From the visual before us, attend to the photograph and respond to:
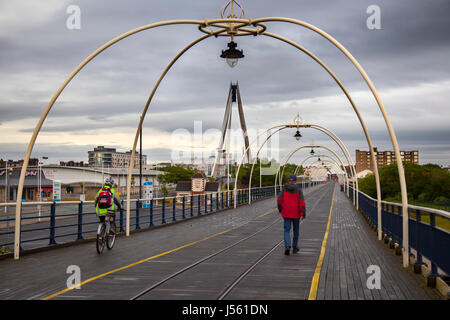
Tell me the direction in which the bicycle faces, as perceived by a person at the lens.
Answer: facing away from the viewer and to the right of the viewer

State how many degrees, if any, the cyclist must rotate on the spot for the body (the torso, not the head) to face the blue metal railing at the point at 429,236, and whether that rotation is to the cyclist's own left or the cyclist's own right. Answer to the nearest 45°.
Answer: approximately 90° to the cyclist's own right

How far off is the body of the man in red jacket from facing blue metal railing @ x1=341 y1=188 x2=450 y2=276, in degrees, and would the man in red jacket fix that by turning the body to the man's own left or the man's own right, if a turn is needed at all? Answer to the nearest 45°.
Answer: approximately 135° to the man's own right

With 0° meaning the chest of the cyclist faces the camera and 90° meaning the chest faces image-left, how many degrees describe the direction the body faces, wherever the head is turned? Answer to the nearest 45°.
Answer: approximately 225°

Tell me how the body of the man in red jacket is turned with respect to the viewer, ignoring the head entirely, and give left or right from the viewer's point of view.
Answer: facing away from the viewer

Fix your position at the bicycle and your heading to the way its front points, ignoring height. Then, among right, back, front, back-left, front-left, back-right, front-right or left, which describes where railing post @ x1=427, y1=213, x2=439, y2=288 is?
right

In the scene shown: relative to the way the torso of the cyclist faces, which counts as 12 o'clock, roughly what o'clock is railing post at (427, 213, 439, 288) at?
The railing post is roughly at 3 o'clock from the cyclist.
